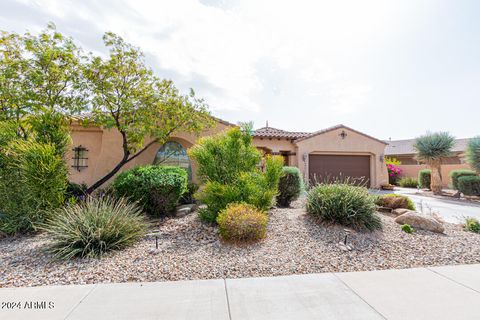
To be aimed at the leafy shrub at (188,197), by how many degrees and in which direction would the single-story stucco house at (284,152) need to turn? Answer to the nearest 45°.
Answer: approximately 45° to its right

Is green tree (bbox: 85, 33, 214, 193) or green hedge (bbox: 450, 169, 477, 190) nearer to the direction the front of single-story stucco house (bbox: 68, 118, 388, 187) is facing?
the green tree

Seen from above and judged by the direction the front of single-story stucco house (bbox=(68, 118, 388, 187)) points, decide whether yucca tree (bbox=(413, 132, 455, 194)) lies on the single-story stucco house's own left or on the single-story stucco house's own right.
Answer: on the single-story stucco house's own left

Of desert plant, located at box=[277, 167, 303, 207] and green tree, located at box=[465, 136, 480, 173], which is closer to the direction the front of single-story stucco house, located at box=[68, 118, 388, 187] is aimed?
the desert plant

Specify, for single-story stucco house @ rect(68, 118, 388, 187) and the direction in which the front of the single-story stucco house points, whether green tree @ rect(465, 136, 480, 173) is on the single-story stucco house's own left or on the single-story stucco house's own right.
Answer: on the single-story stucco house's own left

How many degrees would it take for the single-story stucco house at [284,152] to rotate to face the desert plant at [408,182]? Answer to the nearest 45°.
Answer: approximately 90° to its left

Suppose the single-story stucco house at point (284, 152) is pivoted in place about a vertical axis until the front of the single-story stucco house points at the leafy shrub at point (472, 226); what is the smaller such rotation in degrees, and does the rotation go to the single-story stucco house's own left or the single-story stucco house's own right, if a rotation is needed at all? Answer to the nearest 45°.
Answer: approximately 45° to the single-story stucco house's own left

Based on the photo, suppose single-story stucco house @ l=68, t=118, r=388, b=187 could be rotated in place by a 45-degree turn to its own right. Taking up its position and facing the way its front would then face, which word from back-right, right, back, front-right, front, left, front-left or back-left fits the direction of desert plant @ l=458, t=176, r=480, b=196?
back-left

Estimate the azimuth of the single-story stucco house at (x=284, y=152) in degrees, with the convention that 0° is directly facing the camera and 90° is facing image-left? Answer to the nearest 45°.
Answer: approximately 0°

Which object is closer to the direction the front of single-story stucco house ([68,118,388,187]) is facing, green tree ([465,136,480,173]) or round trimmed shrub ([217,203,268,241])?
the round trimmed shrub

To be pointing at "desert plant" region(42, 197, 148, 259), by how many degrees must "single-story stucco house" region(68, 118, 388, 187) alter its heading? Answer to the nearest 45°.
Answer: approximately 45° to its right

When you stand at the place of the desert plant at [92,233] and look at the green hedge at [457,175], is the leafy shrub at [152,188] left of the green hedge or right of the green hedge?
left

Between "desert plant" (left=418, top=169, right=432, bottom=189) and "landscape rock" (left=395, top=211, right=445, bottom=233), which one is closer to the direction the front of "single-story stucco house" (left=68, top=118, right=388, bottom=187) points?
the landscape rock

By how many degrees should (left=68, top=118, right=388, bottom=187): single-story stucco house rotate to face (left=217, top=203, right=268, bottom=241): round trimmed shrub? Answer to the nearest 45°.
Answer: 0° — it already faces it
